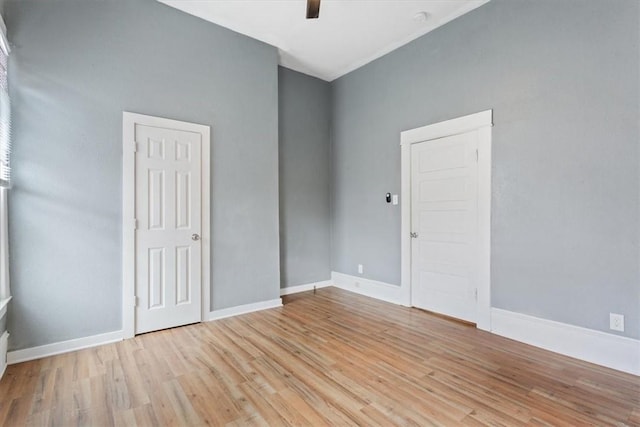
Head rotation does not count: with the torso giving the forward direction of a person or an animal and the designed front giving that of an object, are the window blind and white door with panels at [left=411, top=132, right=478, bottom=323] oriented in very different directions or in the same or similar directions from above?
very different directions

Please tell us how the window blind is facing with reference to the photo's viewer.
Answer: facing to the right of the viewer

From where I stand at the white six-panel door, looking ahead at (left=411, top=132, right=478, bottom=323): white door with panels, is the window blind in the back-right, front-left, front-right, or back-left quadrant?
back-right

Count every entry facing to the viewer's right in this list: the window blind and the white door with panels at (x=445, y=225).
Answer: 1

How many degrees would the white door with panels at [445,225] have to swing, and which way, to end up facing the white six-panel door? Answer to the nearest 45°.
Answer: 0° — it already faces it

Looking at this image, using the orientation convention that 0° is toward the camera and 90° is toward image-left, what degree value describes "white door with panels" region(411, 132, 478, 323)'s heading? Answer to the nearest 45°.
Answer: approximately 45°
